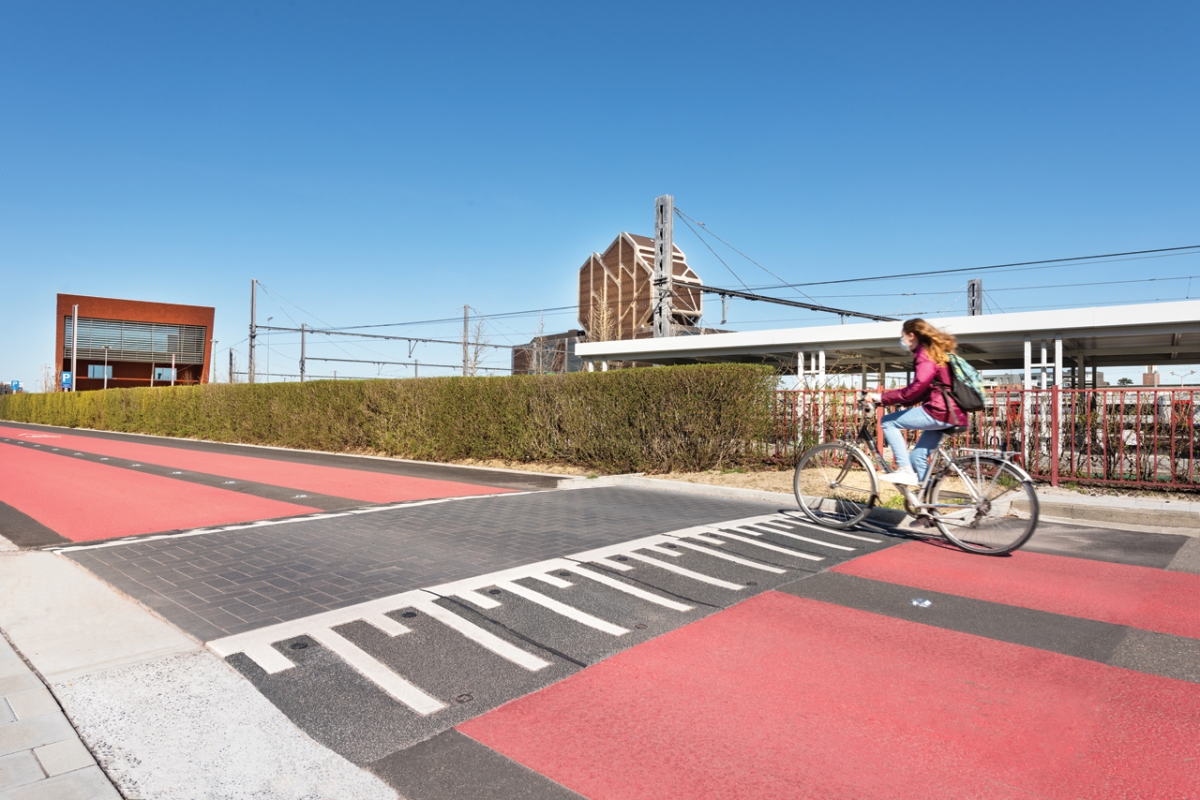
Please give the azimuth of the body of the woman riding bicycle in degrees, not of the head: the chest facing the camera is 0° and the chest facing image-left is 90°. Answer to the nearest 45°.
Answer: approximately 90°

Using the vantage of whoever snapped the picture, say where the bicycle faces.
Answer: facing to the left of the viewer

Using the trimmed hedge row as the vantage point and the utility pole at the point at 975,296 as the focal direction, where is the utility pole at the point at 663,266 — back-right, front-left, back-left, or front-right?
front-left

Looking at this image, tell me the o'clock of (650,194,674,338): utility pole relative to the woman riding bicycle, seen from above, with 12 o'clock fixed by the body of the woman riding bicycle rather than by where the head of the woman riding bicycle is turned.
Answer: The utility pole is roughly at 2 o'clock from the woman riding bicycle.

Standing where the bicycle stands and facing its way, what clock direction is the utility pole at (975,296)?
The utility pole is roughly at 3 o'clock from the bicycle.
